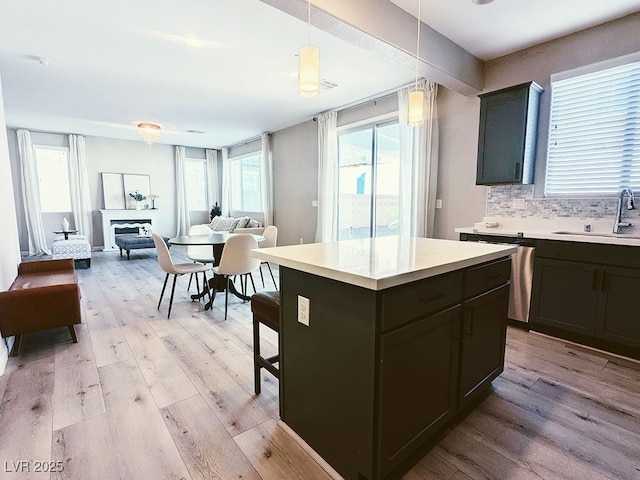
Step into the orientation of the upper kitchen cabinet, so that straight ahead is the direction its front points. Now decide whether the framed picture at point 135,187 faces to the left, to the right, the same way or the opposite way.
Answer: to the left

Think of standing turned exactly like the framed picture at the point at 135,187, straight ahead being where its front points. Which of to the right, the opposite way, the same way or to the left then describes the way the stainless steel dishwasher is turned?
to the right

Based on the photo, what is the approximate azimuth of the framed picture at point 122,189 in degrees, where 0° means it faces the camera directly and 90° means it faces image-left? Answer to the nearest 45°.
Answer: approximately 0°

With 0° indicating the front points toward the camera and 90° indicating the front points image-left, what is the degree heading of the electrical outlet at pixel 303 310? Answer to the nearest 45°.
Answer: approximately 45°

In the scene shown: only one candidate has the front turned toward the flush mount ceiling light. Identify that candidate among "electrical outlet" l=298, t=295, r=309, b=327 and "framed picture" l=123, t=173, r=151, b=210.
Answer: the framed picture

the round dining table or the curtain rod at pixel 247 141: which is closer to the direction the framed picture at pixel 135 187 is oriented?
the round dining table

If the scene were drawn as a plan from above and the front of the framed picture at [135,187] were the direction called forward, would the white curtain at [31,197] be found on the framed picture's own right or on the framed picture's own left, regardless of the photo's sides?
on the framed picture's own right

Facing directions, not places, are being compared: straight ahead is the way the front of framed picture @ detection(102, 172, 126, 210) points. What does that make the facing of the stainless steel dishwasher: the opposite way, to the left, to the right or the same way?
to the right

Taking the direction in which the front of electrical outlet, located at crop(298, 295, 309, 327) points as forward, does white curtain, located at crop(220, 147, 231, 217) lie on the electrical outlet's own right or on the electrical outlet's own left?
on the electrical outlet's own right

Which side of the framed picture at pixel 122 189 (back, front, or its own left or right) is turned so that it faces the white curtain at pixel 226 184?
left

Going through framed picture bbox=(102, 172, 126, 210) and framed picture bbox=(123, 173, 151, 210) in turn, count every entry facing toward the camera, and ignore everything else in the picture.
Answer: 2

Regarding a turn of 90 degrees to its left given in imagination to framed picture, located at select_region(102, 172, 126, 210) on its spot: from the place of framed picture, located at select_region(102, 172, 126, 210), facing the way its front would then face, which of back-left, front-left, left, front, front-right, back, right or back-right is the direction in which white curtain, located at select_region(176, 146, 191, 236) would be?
front

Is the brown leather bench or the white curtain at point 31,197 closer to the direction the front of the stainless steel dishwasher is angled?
the brown leather bench

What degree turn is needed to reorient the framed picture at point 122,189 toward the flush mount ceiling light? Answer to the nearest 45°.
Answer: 0° — it already faces it

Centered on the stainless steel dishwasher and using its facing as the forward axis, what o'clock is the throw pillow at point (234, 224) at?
The throw pillow is roughly at 2 o'clock from the stainless steel dishwasher.
